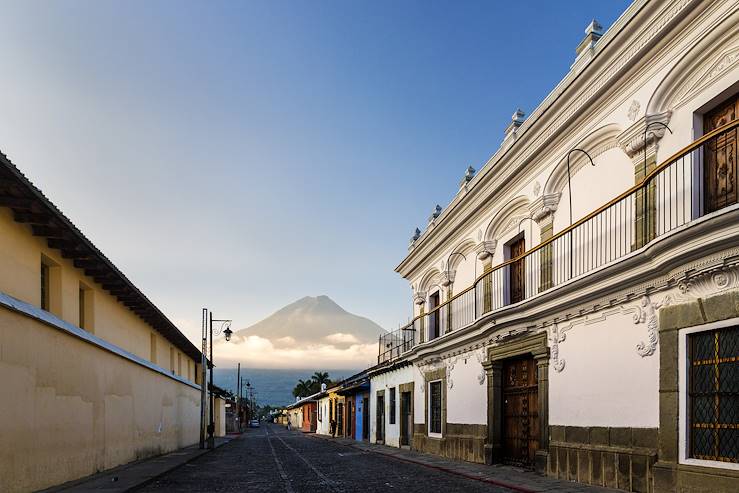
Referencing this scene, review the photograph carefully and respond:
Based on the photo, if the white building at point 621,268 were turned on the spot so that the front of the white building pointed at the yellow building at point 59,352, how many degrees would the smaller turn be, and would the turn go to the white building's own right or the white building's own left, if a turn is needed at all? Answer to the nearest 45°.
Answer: approximately 45° to the white building's own right
